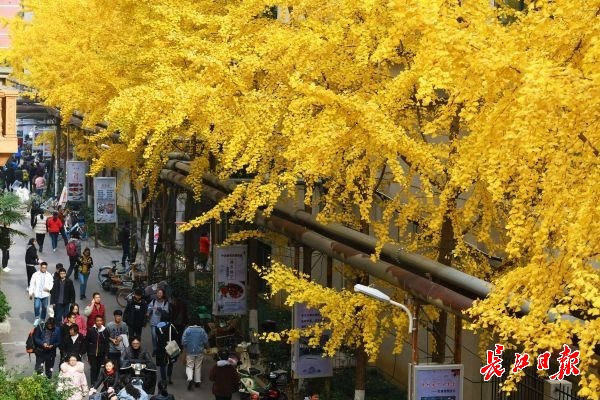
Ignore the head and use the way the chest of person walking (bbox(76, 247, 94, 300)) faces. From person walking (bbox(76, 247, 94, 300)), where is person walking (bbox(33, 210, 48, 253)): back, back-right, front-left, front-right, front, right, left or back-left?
back

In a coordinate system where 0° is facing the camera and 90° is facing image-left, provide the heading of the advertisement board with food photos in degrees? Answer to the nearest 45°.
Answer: approximately 0°

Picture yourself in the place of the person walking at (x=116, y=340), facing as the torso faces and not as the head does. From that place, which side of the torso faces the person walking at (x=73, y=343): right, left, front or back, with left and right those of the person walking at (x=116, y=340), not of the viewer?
right

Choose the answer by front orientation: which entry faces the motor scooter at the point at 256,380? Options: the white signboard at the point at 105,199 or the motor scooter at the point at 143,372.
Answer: the white signboard

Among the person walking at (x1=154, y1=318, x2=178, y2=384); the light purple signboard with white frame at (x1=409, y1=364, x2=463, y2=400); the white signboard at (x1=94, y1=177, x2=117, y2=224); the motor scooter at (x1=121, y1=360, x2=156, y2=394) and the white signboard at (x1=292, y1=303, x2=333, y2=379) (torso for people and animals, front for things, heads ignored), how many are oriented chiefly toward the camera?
4

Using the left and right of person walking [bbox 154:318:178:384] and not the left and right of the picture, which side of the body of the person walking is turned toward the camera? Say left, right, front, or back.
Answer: back
